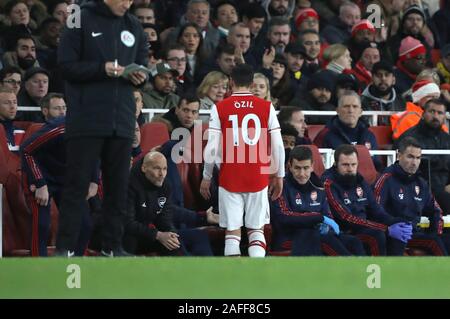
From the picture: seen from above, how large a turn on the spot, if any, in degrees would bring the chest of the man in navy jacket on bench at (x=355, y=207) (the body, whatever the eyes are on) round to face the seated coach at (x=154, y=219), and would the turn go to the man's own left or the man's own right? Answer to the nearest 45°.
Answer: approximately 90° to the man's own right

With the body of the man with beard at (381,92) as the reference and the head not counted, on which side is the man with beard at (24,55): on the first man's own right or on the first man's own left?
on the first man's own right

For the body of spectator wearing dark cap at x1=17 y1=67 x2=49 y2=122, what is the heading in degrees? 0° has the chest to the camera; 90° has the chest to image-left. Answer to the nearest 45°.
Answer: approximately 315°

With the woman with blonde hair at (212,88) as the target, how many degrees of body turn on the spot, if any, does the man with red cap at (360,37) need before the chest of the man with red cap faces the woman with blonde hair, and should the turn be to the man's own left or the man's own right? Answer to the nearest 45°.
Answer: approximately 90° to the man's own right

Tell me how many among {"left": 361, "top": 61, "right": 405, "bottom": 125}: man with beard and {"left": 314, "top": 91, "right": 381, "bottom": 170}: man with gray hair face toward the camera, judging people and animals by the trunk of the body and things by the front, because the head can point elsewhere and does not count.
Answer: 2

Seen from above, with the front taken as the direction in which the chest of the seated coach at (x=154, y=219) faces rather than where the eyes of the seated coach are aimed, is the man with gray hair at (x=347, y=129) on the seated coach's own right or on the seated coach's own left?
on the seated coach's own left

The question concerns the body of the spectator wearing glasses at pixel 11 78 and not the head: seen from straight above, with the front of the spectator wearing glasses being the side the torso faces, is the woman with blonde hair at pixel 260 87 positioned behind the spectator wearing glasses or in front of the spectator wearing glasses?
in front

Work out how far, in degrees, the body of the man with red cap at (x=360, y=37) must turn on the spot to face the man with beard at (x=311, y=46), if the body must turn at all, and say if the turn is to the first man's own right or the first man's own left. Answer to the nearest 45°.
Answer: approximately 90° to the first man's own right

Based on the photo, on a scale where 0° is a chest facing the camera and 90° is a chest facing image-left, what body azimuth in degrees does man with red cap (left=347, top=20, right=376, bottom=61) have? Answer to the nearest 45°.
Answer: approximately 315°
